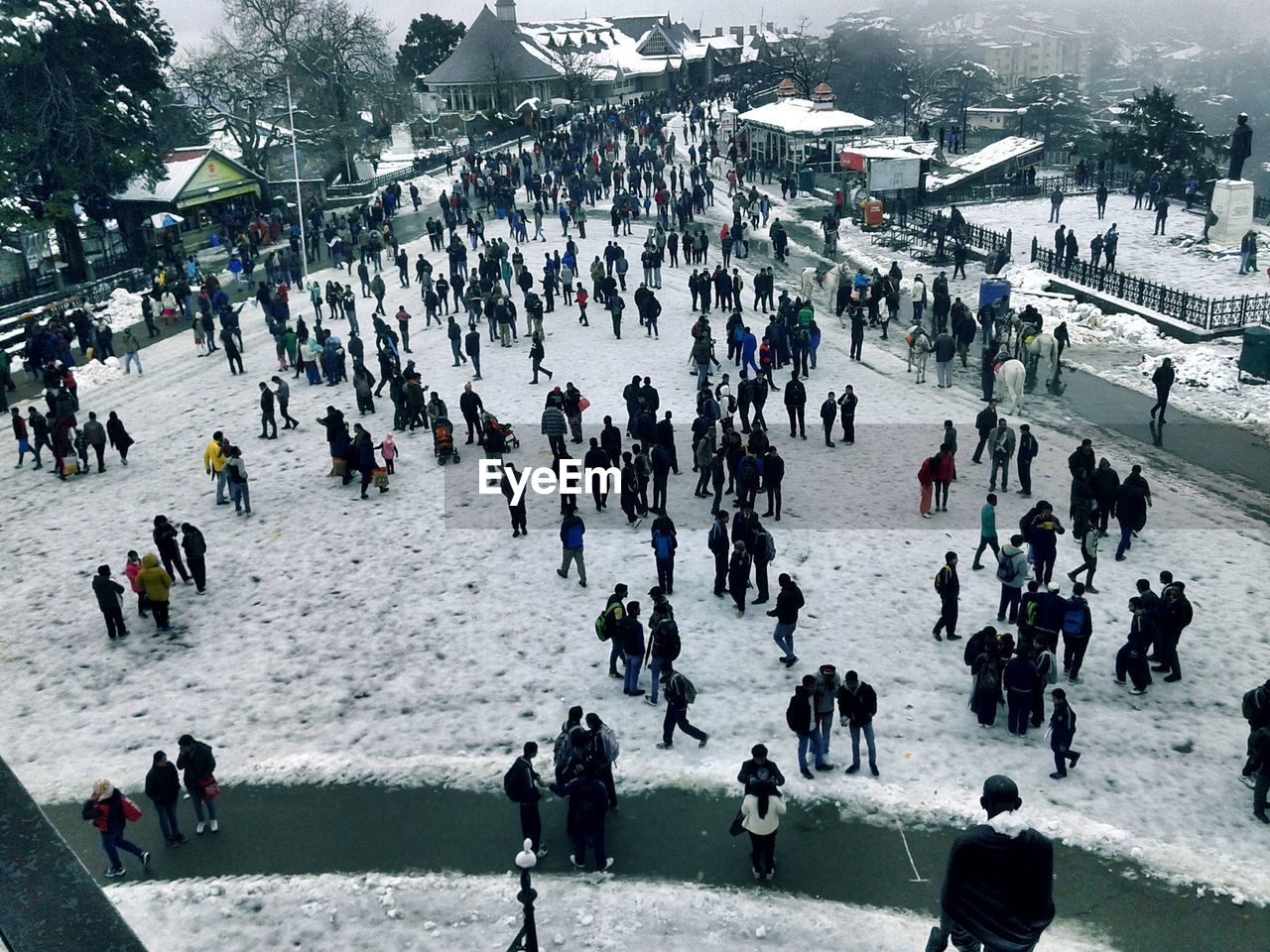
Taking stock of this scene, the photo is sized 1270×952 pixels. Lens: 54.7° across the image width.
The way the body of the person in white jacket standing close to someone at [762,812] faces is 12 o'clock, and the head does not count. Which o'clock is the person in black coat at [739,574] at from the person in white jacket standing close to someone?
The person in black coat is roughly at 12 o'clock from the person in white jacket standing close to someone.

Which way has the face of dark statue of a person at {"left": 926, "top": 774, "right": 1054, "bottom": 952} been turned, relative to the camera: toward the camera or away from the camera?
away from the camera

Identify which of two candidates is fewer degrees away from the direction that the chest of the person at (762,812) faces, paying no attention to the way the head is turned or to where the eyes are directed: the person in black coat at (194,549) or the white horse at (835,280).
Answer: the white horse

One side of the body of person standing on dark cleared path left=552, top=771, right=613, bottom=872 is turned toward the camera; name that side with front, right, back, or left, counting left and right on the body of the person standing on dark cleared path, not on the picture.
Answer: back

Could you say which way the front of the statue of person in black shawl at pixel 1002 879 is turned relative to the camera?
away from the camera

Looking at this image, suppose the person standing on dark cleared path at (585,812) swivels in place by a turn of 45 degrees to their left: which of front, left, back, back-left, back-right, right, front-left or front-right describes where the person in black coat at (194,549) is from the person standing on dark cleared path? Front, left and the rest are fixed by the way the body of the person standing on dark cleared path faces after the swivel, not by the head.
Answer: front

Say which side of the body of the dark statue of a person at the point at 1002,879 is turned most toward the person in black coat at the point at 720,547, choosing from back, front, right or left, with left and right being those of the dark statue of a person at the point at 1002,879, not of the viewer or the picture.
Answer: front
